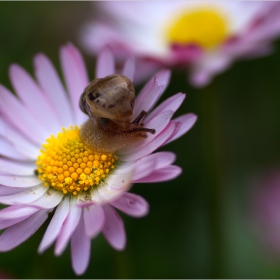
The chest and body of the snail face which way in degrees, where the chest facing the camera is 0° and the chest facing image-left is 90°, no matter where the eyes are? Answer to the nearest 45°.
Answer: approximately 270°
